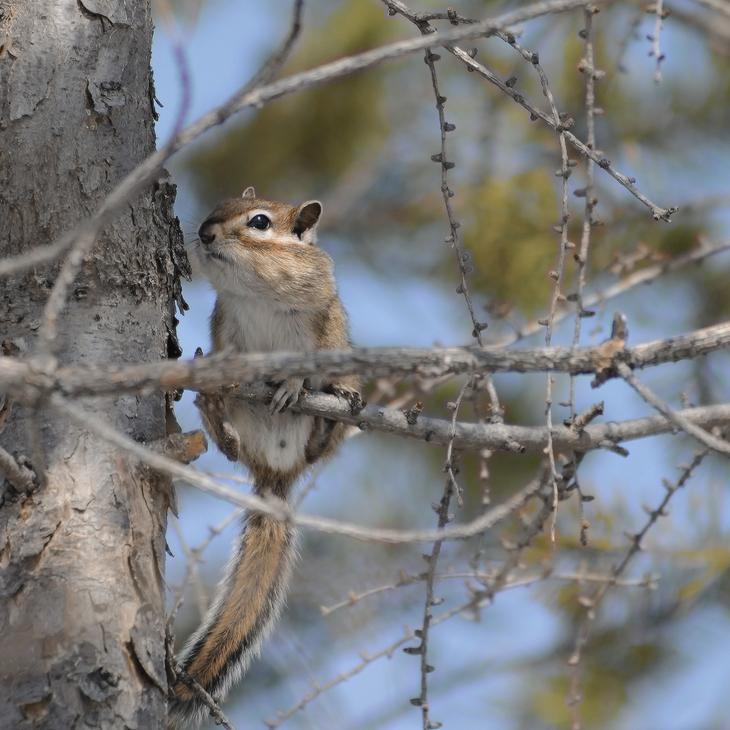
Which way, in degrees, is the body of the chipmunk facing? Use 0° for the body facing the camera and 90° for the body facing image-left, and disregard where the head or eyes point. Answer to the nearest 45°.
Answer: approximately 45°
